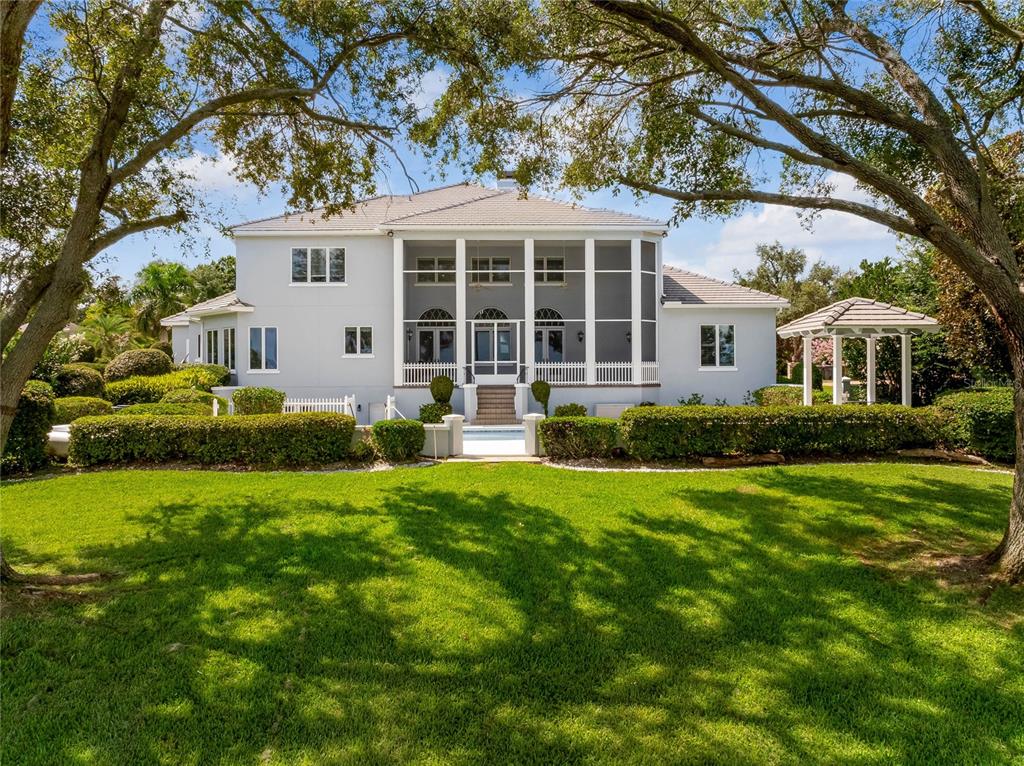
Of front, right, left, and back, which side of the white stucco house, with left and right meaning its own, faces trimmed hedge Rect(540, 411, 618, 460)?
front

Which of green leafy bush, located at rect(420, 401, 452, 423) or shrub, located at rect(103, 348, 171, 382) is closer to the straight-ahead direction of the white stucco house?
the green leafy bush

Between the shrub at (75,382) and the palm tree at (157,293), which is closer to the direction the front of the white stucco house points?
the shrub

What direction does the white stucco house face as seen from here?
toward the camera

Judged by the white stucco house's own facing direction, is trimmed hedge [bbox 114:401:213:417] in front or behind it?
in front

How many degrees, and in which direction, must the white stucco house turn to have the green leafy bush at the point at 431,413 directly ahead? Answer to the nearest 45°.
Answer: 0° — it already faces it

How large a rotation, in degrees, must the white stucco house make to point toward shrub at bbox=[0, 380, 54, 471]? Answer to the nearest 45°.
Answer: approximately 45° to its right

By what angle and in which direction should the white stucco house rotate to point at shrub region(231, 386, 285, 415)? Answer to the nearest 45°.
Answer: approximately 45° to its right

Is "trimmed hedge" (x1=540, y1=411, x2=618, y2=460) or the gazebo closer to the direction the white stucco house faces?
the trimmed hedge

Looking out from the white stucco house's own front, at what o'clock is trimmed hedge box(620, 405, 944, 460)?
The trimmed hedge is roughly at 11 o'clock from the white stucco house.

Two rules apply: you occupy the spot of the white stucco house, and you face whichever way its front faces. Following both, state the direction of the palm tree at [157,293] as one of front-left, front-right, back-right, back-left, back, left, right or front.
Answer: back-right

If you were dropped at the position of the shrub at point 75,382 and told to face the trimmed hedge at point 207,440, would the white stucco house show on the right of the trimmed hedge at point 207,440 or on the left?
left

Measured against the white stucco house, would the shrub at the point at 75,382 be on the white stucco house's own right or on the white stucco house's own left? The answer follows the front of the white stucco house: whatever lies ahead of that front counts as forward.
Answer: on the white stucco house's own right

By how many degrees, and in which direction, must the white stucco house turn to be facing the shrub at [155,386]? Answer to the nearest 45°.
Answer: approximately 90° to its right
